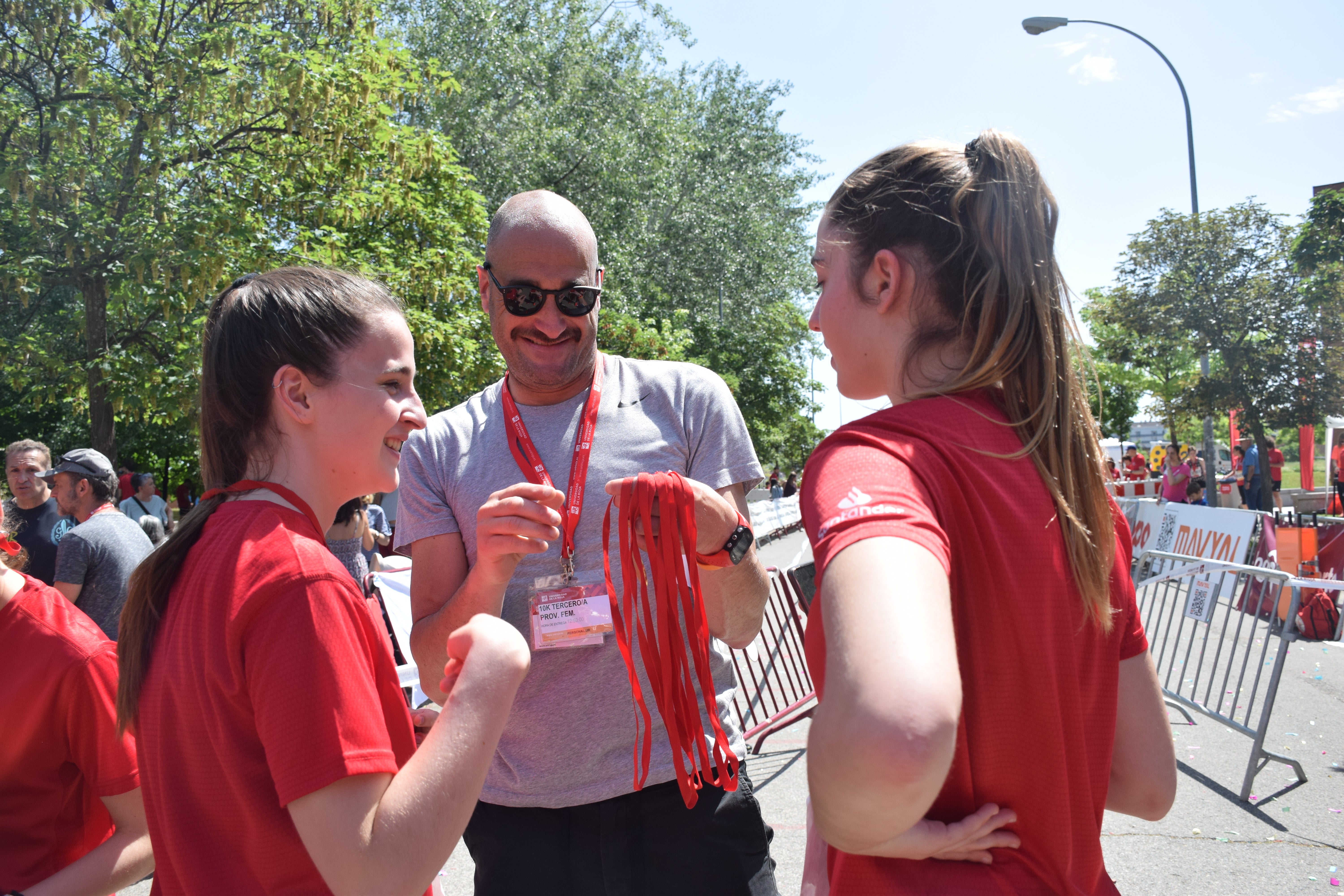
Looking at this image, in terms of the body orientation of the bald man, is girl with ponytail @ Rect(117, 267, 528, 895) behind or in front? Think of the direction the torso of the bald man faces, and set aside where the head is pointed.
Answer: in front

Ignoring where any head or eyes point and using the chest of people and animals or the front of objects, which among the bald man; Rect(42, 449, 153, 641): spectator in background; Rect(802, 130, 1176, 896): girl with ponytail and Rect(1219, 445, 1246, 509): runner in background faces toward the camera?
the bald man

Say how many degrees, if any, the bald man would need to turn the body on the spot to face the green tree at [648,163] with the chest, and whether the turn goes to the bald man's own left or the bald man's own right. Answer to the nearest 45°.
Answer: approximately 180°

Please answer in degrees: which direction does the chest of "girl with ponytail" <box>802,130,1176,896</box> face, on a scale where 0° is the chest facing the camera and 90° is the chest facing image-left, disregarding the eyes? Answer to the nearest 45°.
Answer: approximately 135°

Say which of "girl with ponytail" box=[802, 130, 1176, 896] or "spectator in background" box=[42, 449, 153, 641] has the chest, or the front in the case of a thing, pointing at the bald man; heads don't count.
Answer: the girl with ponytail

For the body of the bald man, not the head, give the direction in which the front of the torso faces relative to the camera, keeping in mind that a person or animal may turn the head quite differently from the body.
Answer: toward the camera

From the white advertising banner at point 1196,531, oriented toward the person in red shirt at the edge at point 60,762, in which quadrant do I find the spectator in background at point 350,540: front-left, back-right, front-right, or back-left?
front-right

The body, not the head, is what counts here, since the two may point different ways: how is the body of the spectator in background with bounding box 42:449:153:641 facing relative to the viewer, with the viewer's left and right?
facing away from the viewer and to the left of the viewer
